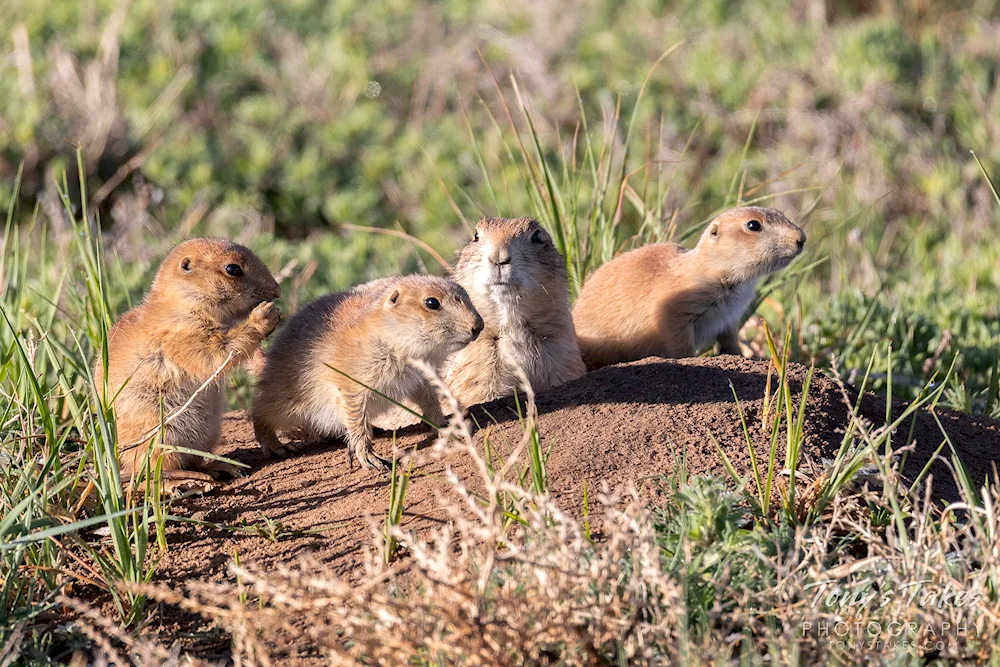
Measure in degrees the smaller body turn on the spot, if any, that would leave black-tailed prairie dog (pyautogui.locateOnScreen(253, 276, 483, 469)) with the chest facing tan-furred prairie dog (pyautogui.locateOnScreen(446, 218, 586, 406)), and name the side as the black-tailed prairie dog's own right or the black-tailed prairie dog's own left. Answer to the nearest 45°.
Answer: approximately 45° to the black-tailed prairie dog's own left

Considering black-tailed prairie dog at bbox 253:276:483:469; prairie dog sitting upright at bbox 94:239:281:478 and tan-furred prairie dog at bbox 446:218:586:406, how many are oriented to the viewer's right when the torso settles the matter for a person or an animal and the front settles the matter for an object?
2

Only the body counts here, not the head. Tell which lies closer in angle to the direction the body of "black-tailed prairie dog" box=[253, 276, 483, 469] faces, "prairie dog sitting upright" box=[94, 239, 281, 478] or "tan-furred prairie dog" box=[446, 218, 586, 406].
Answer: the tan-furred prairie dog

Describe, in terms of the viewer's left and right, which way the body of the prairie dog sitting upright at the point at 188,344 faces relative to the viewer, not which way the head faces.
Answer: facing to the right of the viewer

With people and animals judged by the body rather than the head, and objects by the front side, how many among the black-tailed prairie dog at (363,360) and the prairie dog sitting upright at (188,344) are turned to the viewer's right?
2

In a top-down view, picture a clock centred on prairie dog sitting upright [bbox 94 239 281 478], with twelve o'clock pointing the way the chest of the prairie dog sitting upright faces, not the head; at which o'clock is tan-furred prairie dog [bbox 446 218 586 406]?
The tan-furred prairie dog is roughly at 12 o'clock from the prairie dog sitting upright.

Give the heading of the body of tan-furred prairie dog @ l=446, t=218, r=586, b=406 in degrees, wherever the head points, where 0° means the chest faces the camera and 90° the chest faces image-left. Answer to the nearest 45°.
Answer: approximately 0°

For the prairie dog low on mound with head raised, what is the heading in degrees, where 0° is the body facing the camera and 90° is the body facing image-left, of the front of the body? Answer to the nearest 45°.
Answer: approximately 270°

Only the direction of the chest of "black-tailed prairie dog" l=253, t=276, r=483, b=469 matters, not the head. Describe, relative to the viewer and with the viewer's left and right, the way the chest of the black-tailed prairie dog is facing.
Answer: facing to the right of the viewer

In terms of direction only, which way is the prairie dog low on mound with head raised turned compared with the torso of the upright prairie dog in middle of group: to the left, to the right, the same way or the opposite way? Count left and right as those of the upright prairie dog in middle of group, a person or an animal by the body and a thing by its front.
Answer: to the left

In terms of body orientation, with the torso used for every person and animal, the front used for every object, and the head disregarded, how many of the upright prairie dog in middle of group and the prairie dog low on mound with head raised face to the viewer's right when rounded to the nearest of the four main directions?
1
